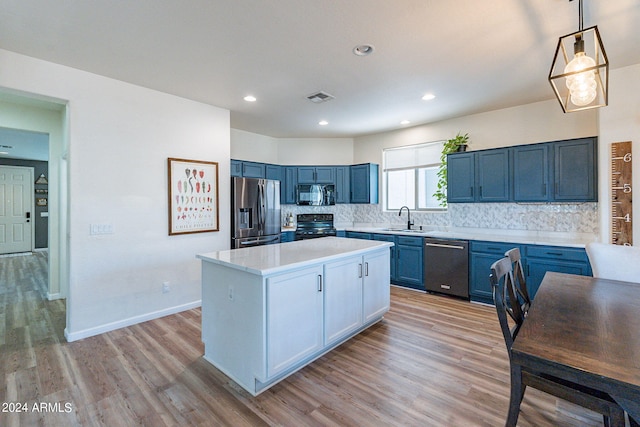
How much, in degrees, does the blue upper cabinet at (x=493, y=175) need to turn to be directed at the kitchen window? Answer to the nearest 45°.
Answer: approximately 135° to its right

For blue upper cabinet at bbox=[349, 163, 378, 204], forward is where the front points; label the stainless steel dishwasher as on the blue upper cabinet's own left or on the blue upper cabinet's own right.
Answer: on the blue upper cabinet's own left

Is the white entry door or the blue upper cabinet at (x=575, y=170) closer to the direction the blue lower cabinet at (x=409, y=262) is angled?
the white entry door

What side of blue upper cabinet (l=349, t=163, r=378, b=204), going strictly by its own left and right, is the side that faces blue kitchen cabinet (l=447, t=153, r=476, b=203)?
left

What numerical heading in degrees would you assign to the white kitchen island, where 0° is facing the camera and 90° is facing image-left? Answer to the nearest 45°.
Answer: approximately 315°

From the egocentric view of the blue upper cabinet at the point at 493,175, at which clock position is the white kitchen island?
The white kitchen island is roughly at 1 o'clock from the blue upper cabinet.

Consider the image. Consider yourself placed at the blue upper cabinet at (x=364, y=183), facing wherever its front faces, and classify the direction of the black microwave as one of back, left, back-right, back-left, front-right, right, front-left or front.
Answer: front-right

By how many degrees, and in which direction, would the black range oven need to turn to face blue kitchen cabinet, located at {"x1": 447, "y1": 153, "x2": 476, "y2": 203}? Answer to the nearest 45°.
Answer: approximately 45° to its left

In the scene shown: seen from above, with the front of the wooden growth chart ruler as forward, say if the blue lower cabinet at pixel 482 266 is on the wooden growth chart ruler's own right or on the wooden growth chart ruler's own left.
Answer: on the wooden growth chart ruler's own right

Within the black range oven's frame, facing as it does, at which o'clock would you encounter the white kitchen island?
The white kitchen island is roughly at 12 o'clock from the black range oven.
